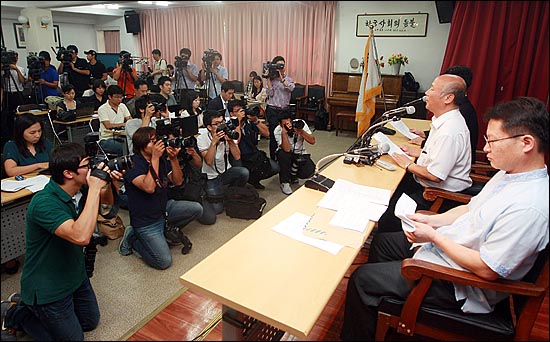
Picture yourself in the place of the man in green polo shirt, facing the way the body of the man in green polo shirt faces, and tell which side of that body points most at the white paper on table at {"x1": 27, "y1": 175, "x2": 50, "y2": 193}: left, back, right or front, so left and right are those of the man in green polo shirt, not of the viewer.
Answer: left

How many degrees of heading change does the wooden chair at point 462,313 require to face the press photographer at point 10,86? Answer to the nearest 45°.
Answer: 0° — it already faces them

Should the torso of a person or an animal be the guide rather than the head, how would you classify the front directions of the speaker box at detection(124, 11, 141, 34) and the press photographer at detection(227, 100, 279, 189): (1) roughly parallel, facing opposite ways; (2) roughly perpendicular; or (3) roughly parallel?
roughly parallel

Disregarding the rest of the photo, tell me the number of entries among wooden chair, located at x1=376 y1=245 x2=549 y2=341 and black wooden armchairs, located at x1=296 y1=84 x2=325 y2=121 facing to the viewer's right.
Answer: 0

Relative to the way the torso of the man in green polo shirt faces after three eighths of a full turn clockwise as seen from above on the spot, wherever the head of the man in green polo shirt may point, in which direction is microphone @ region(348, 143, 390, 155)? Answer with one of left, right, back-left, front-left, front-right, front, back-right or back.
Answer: back-left

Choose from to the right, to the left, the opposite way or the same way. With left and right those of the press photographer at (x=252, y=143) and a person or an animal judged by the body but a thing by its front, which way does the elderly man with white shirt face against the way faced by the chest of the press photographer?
the opposite way

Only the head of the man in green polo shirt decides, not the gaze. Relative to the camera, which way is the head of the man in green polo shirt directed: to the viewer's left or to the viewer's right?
to the viewer's right

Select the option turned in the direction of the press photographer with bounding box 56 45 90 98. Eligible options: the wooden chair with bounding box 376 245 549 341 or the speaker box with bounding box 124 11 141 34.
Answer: the wooden chair

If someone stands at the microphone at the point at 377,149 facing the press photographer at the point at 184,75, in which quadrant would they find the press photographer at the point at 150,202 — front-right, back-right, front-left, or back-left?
front-left

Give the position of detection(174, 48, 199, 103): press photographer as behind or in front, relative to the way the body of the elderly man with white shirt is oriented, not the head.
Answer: in front

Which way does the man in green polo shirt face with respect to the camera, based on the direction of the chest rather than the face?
to the viewer's right

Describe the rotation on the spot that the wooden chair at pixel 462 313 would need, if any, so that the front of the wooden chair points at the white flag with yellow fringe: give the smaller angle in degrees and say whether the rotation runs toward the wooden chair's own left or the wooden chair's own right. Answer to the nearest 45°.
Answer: approximately 45° to the wooden chair's own right

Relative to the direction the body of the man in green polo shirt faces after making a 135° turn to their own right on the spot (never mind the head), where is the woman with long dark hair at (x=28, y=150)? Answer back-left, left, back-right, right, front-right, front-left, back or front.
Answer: back-right

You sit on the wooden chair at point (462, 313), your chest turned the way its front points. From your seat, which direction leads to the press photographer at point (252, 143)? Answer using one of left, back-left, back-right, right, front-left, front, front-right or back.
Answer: front-right

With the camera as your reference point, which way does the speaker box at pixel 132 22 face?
facing the viewer and to the right of the viewer

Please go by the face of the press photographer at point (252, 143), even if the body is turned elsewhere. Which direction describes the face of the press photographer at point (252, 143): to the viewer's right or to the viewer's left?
to the viewer's right

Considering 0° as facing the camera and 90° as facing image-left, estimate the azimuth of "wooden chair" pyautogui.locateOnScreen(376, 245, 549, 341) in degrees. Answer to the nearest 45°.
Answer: approximately 90°

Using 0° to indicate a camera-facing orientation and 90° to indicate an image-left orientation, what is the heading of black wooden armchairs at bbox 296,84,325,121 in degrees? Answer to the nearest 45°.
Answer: approximately 45°
